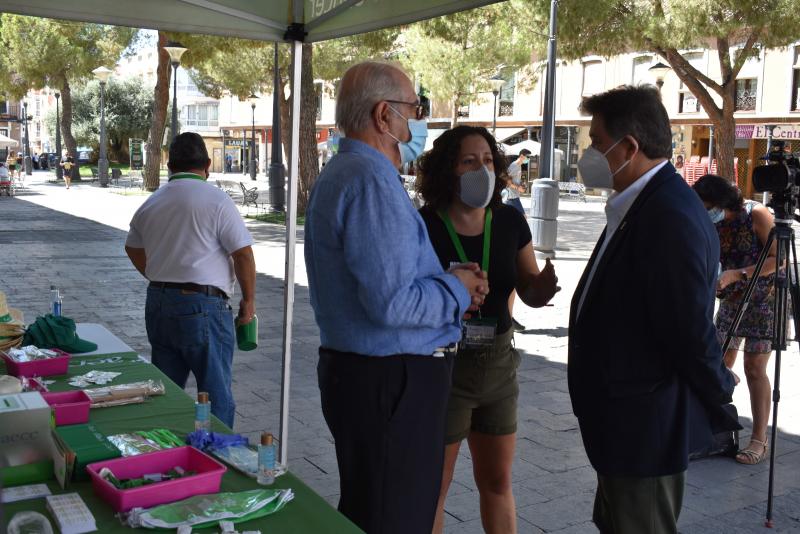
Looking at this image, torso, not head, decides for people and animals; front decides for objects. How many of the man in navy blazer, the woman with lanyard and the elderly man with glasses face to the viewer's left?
1

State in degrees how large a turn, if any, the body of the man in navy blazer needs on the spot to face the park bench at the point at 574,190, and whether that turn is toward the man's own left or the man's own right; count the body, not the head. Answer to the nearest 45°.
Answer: approximately 90° to the man's own right

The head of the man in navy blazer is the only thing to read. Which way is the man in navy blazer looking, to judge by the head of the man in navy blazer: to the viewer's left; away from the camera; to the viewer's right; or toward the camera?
to the viewer's left

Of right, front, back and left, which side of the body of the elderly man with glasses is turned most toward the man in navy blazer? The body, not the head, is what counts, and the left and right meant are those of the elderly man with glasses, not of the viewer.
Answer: front

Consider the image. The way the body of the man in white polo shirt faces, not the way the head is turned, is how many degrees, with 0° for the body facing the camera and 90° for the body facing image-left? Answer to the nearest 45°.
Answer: approximately 180°

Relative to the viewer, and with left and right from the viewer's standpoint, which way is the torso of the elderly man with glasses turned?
facing to the right of the viewer

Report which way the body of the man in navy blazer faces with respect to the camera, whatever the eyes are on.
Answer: to the viewer's left

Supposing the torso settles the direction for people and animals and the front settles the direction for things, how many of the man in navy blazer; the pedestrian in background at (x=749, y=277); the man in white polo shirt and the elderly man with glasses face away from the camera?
1

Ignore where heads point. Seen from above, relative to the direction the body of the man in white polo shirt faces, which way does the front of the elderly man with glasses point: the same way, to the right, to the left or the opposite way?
to the right

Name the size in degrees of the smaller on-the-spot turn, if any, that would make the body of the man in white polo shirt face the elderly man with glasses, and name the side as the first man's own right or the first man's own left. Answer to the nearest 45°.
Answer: approximately 180°

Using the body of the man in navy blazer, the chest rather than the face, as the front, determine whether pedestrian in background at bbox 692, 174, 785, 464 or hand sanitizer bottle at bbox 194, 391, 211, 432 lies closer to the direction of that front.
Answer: the hand sanitizer bottle

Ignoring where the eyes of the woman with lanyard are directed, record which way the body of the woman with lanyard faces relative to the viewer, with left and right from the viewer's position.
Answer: facing the viewer and to the right of the viewer

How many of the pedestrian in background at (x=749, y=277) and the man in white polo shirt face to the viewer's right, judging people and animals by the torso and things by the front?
0
